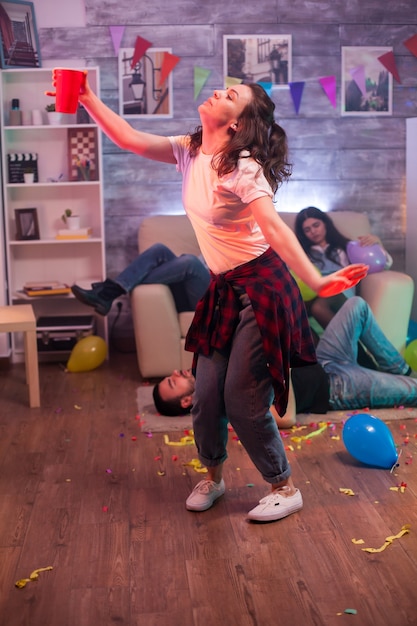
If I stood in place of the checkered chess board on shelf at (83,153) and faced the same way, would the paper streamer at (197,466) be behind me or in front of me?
in front

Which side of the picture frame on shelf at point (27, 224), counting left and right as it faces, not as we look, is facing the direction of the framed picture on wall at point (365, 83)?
left

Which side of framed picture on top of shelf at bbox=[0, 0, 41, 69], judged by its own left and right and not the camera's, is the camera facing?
front

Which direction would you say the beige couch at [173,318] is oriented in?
toward the camera

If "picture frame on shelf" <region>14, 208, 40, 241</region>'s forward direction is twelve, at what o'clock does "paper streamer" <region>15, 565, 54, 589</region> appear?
The paper streamer is roughly at 12 o'clock from the picture frame on shelf.

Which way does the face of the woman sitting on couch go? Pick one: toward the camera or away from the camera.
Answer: toward the camera

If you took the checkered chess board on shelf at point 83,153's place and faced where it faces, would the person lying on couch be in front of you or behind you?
in front

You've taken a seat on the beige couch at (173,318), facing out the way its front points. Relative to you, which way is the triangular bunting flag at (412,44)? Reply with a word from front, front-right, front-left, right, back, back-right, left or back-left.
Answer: back-left

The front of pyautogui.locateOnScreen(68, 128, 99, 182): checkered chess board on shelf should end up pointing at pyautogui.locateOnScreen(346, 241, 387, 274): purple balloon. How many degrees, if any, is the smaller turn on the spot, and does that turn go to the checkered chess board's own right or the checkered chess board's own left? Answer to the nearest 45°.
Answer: approximately 45° to the checkered chess board's own left

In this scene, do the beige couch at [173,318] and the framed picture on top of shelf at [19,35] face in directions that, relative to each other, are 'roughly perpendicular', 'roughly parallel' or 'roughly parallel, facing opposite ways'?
roughly parallel

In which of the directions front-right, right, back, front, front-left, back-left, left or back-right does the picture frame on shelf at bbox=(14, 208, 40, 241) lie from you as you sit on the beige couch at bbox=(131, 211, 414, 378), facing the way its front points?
back-right

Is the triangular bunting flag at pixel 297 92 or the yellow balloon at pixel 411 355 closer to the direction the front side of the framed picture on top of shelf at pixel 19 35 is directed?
the yellow balloon

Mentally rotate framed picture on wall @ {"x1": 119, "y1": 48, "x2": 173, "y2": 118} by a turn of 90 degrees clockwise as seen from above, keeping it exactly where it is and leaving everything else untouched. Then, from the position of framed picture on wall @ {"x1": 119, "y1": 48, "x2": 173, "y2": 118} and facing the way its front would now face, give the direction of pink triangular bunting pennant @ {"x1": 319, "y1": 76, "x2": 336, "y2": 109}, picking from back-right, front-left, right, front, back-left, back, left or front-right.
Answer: back
